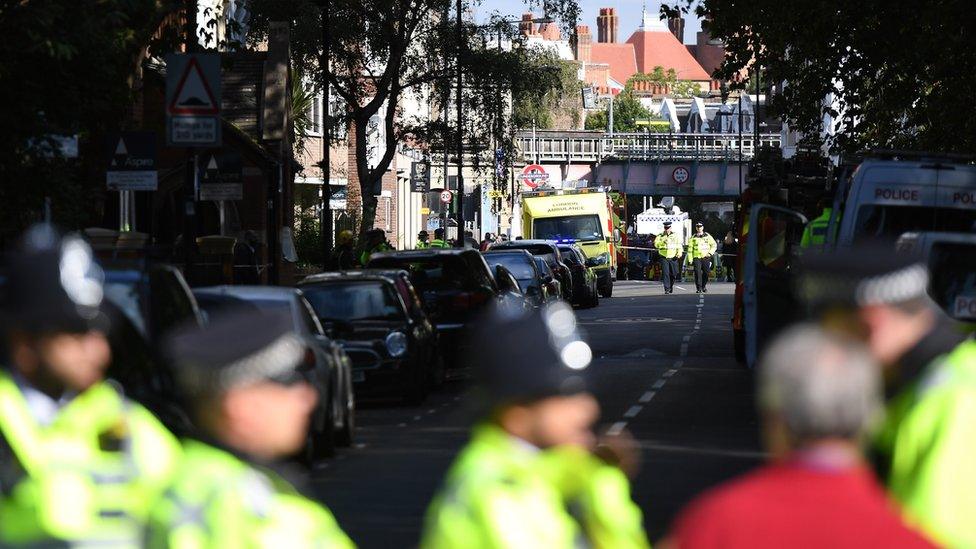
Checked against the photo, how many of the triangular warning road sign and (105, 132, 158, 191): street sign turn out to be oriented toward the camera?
2

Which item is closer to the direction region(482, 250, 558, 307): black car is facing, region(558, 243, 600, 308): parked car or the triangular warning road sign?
the triangular warning road sign

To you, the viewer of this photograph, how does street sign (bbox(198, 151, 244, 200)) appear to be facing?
facing the viewer

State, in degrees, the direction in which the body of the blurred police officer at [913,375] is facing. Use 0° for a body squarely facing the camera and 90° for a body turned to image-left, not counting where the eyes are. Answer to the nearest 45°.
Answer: approximately 90°

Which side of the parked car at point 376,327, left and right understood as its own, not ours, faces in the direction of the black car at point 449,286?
back

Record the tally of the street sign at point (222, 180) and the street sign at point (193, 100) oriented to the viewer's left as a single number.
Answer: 0

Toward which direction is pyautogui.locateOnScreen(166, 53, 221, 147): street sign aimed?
toward the camera

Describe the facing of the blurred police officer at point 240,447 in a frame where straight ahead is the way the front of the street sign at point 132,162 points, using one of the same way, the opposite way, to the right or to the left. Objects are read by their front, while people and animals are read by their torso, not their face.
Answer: to the left

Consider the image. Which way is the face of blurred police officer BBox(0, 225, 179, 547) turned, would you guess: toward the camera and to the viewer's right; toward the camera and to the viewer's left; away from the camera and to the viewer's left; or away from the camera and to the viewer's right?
toward the camera and to the viewer's right

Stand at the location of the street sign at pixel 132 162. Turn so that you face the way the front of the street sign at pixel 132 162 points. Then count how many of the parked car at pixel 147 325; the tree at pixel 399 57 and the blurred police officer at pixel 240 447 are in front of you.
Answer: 2

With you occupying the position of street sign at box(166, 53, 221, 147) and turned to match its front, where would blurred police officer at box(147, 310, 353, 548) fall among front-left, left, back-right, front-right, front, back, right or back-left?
front

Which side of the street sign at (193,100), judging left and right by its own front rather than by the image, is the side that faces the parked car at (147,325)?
front
